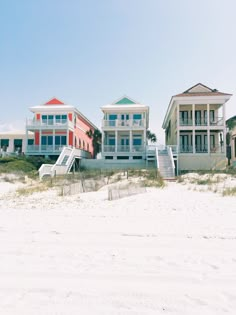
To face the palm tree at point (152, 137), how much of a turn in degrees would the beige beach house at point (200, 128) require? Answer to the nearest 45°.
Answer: approximately 135° to its right

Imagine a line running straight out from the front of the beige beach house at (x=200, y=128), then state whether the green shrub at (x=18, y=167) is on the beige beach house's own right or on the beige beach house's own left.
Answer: on the beige beach house's own right

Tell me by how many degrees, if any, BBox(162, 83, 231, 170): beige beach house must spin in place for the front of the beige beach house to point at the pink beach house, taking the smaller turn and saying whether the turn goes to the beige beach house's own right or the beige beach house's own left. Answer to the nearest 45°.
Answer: approximately 90° to the beige beach house's own right

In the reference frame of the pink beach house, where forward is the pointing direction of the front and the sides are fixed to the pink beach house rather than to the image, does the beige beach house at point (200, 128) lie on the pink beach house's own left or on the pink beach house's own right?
on the pink beach house's own left

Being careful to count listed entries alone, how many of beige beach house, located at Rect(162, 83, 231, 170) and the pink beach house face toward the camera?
2

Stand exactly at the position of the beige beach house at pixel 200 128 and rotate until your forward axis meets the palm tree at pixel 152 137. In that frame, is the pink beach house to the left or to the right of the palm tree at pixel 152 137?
left

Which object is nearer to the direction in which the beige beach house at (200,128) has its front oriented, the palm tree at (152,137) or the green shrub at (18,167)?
the green shrub

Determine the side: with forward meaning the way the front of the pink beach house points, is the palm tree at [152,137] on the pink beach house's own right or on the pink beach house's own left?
on the pink beach house's own left

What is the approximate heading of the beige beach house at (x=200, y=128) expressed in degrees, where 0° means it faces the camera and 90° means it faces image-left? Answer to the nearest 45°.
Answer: approximately 0°
